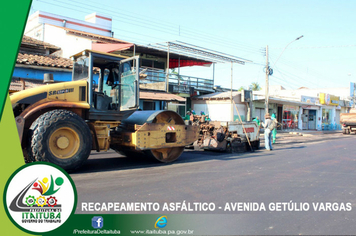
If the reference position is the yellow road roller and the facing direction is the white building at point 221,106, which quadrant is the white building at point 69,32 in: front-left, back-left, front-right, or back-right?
front-left

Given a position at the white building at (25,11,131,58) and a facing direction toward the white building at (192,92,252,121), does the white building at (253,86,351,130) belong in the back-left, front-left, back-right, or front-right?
front-left

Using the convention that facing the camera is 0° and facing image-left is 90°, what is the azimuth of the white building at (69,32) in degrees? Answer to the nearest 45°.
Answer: approximately 315°

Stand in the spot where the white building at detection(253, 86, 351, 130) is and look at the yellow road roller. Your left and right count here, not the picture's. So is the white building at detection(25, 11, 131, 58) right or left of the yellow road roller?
right

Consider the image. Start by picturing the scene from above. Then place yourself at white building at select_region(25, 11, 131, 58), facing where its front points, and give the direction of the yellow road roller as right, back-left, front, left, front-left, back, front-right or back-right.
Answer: front-right

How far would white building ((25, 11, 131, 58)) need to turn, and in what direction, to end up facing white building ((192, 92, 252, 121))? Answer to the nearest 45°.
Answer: approximately 45° to its left
